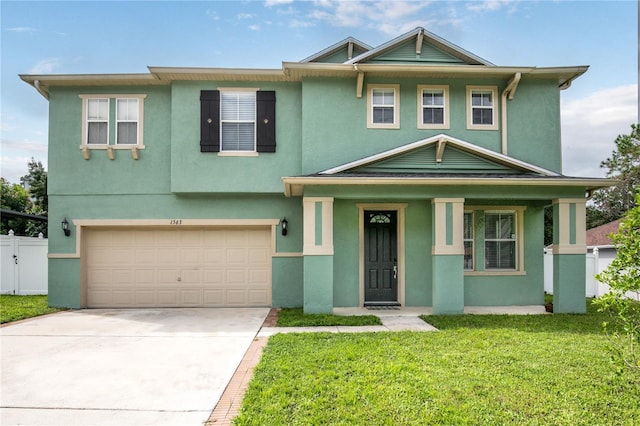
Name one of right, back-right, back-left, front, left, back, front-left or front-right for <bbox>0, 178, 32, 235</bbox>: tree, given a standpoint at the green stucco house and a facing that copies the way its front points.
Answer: back-right

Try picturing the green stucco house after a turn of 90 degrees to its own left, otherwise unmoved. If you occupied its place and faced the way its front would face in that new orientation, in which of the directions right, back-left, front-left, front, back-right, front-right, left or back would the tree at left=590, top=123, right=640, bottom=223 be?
front-left

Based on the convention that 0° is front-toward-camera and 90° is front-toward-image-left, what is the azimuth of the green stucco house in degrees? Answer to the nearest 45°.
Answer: approximately 0°

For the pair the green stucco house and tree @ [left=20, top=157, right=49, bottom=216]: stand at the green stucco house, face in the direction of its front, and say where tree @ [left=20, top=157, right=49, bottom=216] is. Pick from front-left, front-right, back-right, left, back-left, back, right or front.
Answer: back-right
